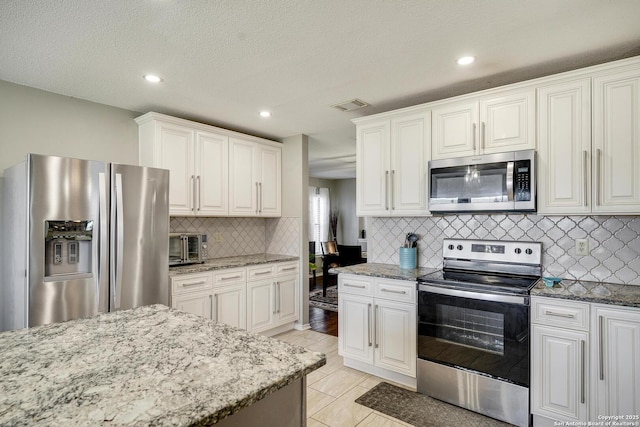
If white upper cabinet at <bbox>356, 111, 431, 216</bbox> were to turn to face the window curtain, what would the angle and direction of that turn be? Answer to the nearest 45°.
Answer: approximately 135° to its right

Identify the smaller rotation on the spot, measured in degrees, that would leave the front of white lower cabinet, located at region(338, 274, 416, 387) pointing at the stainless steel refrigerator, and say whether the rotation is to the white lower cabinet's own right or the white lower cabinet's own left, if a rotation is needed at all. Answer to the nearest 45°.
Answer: approximately 45° to the white lower cabinet's own right

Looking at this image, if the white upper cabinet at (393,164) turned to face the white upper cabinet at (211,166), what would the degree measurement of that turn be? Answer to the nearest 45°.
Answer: approximately 45° to its right

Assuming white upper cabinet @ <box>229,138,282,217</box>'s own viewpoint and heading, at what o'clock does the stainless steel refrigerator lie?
The stainless steel refrigerator is roughly at 3 o'clock from the white upper cabinet.

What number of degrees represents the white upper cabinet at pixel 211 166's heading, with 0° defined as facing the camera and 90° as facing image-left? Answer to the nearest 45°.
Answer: approximately 315°
